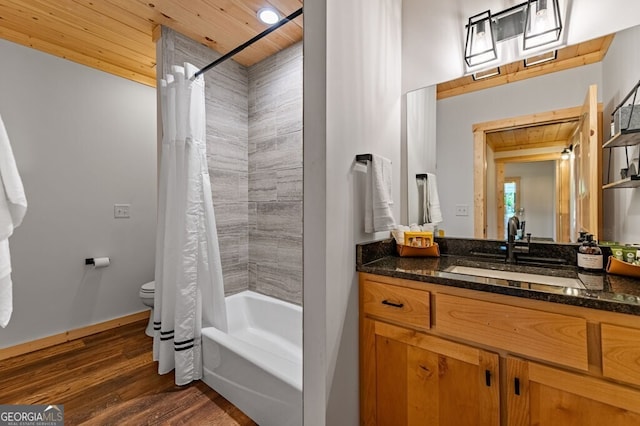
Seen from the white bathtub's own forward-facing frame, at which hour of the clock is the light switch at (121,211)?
The light switch is roughly at 3 o'clock from the white bathtub.

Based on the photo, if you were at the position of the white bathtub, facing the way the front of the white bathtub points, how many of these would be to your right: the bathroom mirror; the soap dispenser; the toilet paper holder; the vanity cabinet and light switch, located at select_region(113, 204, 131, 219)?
2

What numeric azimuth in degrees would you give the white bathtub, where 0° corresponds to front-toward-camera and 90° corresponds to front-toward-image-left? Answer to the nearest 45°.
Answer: approximately 45°

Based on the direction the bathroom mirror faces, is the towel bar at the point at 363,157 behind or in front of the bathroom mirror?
in front

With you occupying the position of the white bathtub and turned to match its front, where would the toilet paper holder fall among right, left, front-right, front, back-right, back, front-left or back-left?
right

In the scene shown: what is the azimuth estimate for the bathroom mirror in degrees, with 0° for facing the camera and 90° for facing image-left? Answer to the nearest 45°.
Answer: approximately 45°

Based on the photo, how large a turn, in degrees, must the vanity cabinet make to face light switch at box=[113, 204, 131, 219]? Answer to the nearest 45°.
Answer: approximately 45° to its right

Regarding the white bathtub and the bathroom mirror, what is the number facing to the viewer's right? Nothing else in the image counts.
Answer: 0

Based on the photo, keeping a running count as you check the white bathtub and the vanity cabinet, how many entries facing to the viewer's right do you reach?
0
